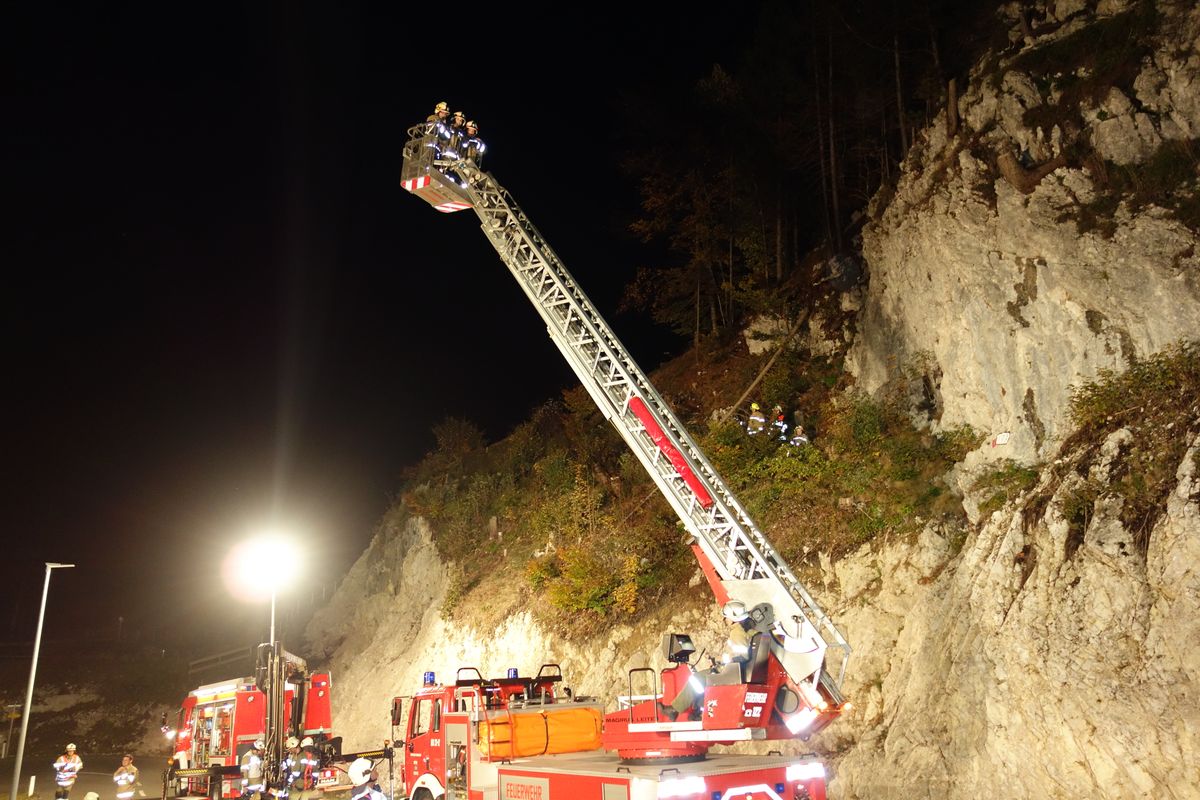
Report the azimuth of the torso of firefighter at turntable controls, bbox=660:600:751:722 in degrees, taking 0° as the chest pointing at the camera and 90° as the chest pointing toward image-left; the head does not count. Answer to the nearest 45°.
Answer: approximately 90°

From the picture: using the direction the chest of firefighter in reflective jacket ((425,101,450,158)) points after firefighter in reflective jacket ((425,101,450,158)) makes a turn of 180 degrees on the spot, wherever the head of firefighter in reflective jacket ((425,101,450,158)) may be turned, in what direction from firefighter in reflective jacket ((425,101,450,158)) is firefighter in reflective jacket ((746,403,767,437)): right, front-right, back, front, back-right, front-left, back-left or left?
right

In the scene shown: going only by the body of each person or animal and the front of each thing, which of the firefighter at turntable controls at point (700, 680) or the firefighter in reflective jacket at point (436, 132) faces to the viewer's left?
the firefighter at turntable controls

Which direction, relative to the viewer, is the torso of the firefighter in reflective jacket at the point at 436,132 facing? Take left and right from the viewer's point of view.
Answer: facing the viewer and to the right of the viewer
